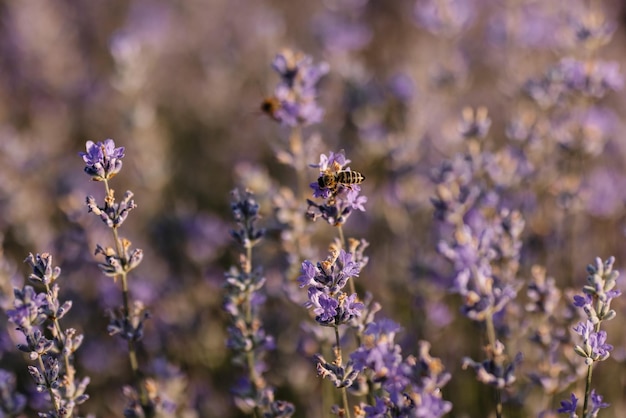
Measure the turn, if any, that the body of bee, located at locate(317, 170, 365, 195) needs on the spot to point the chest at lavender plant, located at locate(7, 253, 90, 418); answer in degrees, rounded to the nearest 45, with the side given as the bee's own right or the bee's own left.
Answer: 0° — it already faces it

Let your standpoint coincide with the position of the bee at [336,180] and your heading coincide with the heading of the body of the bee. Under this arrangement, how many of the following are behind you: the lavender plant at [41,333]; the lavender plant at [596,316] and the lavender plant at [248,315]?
1

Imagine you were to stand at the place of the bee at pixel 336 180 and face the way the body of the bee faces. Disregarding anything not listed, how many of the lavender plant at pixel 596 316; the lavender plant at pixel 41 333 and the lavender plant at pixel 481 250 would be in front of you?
1

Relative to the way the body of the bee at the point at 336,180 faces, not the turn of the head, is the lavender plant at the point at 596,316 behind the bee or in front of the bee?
behind

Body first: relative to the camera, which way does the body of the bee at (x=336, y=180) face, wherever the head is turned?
to the viewer's left
